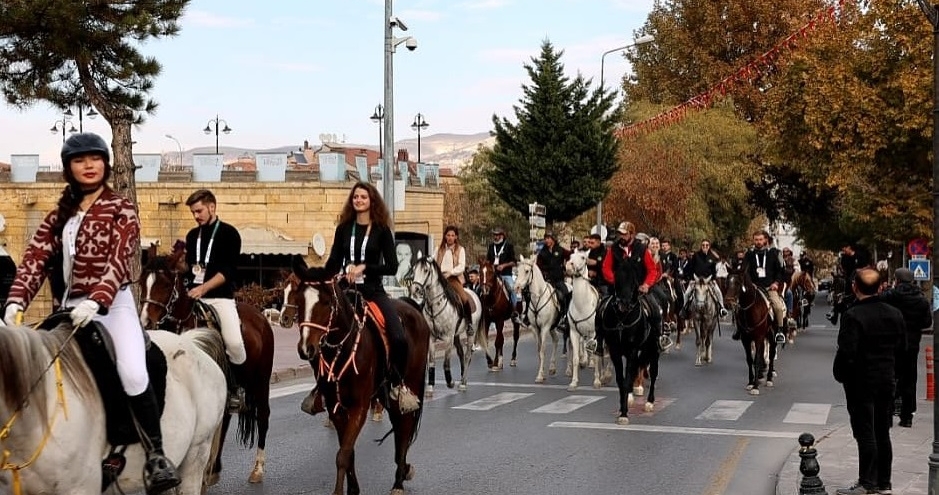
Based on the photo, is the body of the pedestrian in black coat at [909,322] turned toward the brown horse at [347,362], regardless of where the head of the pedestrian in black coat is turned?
no

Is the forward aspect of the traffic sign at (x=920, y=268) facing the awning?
no

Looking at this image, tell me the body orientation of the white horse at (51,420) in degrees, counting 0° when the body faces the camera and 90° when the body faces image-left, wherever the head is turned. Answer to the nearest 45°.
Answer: approximately 45°

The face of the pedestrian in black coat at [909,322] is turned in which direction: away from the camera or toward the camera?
away from the camera

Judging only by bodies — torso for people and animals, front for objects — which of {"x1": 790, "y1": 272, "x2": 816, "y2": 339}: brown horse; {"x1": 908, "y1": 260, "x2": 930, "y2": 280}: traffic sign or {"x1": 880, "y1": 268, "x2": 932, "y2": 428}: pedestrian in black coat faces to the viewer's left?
the pedestrian in black coat

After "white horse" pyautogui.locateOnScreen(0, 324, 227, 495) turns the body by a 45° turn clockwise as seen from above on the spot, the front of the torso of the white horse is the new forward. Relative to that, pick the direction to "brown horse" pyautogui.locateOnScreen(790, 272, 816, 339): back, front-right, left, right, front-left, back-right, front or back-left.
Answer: back-right

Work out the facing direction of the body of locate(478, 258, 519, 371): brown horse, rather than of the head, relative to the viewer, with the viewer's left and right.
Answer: facing the viewer and to the left of the viewer

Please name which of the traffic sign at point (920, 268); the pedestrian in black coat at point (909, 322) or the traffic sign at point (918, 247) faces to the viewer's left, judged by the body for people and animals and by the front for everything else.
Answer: the pedestrian in black coat

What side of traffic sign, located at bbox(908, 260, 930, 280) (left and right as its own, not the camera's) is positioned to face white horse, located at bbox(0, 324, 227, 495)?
front

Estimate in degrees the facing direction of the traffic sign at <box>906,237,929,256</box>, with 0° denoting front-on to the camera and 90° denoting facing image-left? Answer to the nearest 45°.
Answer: approximately 0°

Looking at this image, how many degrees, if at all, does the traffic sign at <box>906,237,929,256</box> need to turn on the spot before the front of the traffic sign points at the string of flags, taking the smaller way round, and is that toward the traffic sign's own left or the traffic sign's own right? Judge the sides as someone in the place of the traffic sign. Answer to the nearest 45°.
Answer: approximately 135° to the traffic sign's own right

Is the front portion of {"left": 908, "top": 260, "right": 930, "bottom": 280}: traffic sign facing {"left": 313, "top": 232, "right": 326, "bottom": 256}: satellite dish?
no

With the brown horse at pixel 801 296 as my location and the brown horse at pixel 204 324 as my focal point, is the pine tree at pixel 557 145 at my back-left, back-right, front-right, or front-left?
back-right

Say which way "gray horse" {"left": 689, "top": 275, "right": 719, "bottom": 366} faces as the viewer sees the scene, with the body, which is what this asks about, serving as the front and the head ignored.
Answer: toward the camera

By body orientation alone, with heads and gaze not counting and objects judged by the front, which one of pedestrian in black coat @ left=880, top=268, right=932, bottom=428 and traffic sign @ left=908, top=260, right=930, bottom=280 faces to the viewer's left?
the pedestrian in black coat

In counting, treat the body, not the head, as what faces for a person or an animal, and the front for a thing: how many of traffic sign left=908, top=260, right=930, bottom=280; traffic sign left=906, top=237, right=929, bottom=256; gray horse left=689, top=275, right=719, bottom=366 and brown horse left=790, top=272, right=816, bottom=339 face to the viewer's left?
0
